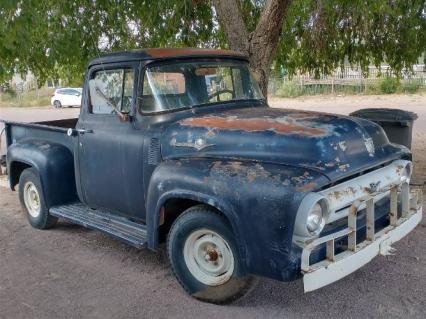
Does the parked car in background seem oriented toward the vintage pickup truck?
no

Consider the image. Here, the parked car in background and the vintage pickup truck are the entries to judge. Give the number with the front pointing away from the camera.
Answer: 0

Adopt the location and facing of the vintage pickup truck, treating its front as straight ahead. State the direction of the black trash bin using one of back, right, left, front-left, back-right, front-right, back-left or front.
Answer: left

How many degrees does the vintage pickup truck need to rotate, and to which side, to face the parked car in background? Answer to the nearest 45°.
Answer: approximately 135° to its left

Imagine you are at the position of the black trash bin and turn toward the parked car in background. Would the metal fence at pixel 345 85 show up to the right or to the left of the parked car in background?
right

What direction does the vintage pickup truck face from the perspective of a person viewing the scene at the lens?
facing the viewer and to the right of the viewer
